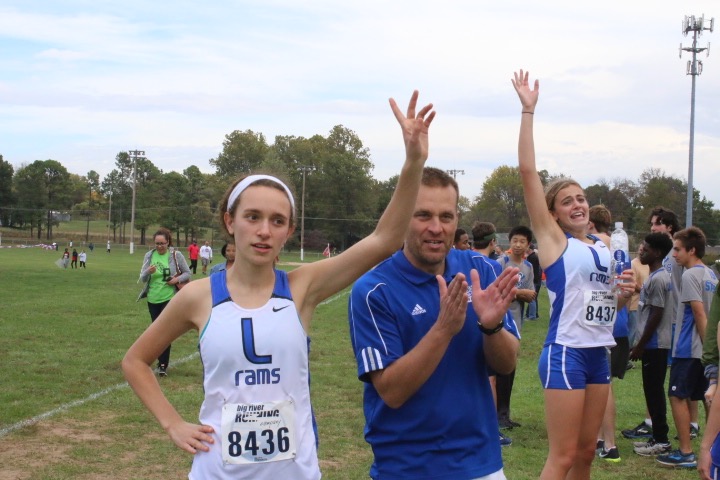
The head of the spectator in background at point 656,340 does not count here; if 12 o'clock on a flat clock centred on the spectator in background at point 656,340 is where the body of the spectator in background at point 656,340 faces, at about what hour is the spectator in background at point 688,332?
the spectator in background at point 688,332 is roughly at 8 o'clock from the spectator in background at point 656,340.

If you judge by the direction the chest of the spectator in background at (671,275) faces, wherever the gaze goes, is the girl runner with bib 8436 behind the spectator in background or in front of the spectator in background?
in front

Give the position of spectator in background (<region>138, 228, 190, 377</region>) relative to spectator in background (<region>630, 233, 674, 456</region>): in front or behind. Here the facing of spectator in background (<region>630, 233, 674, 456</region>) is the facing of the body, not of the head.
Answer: in front

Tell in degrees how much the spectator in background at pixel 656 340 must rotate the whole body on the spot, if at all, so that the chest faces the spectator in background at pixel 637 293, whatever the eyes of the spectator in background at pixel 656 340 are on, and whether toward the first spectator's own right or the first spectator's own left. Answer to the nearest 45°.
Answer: approximately 90° to the first spectator's own right

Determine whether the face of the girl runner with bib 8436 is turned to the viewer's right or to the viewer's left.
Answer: to the viewer's right

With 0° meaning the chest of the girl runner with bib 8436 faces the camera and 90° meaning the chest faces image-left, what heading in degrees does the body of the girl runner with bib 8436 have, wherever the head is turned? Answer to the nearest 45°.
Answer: approximately 0°

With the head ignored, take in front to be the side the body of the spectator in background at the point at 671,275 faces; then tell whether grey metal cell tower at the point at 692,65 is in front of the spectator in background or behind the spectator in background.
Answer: behind

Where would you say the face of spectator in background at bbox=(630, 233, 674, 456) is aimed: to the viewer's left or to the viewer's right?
to the viewer's left
